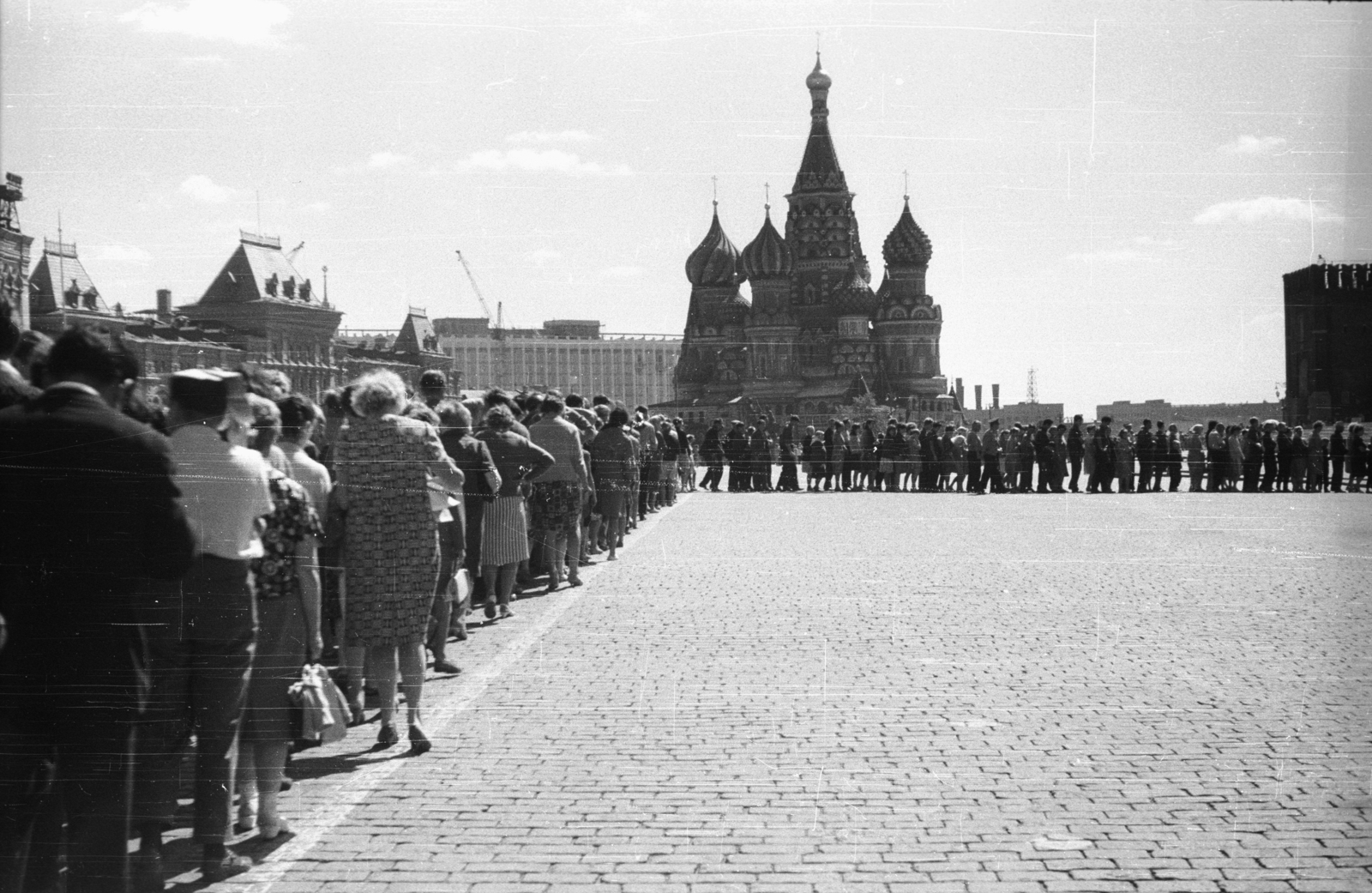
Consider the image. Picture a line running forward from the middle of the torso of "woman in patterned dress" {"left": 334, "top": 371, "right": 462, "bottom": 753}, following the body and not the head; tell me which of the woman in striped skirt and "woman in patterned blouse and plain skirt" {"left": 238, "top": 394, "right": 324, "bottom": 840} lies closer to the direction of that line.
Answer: the woman in striped skirt

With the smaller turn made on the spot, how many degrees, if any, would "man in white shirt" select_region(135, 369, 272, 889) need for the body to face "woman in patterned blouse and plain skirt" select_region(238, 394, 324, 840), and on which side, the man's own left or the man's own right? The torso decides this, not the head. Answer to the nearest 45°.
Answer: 0° — they already face them

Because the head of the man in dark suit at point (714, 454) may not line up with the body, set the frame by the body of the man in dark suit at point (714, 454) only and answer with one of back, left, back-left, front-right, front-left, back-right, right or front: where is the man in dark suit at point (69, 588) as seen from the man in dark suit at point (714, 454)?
right

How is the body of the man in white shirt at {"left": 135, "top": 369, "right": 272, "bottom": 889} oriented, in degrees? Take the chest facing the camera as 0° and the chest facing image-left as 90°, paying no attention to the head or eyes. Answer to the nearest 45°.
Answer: approximately 225°

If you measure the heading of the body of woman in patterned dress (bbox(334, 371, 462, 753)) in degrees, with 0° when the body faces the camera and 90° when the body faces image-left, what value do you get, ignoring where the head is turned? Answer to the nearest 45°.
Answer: approximately 180°

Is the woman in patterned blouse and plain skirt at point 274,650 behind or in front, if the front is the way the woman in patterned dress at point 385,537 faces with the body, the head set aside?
behind

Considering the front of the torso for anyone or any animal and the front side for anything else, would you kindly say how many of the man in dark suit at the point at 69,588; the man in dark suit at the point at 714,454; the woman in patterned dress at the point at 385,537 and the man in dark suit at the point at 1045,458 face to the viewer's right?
2

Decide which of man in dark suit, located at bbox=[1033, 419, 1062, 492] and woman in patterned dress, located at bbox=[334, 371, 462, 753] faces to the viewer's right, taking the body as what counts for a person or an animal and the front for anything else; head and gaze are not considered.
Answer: the man in dark suit

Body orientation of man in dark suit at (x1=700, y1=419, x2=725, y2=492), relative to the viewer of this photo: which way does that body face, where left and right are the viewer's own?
facing to the right of the viewer

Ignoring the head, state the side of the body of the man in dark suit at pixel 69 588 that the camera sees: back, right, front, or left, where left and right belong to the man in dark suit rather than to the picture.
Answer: back

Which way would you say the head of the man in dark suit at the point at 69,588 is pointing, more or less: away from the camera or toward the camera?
away from the camera

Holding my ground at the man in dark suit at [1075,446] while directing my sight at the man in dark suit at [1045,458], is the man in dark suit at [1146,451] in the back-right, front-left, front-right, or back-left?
back-left

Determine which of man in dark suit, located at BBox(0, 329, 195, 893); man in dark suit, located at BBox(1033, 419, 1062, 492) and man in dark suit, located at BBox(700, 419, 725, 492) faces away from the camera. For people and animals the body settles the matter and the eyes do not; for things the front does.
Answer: man in dark suit, located at BBox(0, 329, 195, 893)

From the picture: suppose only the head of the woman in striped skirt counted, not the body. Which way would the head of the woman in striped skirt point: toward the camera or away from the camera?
away from the camera
